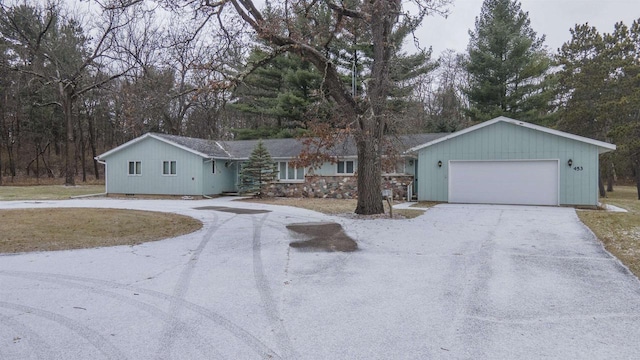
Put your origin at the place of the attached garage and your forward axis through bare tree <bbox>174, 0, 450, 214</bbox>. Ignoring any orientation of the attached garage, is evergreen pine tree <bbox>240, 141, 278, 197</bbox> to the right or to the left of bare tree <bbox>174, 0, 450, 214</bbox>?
right

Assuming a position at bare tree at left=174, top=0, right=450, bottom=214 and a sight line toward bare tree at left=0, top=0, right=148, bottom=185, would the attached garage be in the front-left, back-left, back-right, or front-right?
back-right

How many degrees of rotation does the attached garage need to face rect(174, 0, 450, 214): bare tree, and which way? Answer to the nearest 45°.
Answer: approximately 45° to its right

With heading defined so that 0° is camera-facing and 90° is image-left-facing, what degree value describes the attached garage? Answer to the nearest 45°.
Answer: approximately 0°

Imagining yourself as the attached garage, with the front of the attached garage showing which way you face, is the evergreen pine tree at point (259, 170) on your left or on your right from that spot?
on your right

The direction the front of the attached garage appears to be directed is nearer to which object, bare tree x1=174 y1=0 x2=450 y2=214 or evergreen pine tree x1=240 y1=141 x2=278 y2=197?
the bare tree

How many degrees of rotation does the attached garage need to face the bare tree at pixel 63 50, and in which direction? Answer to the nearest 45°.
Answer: approximately 90° to its right

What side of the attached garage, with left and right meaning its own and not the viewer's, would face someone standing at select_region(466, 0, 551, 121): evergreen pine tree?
back

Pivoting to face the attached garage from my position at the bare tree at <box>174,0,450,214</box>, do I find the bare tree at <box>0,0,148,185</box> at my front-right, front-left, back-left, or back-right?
back-left
